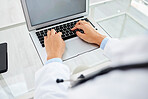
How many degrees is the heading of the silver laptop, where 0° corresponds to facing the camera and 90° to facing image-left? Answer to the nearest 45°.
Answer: approximately 315°
